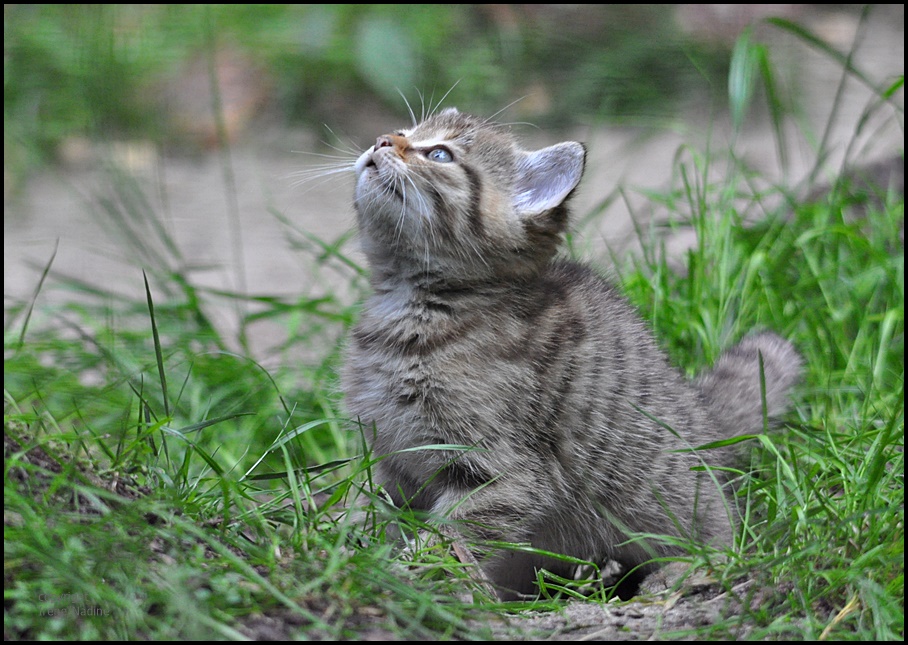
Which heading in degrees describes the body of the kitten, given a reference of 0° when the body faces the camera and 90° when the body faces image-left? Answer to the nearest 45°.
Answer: approximately 90°
